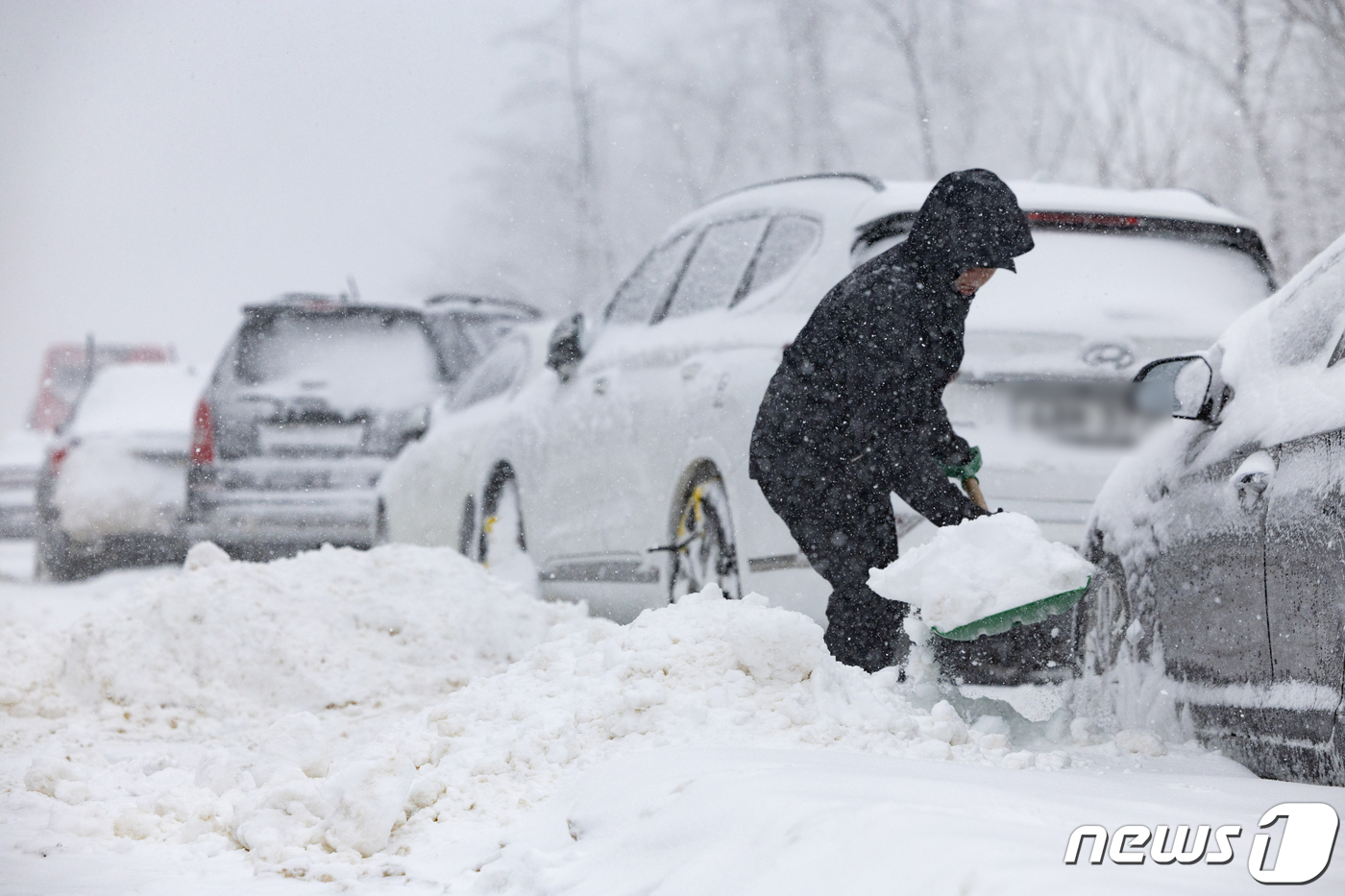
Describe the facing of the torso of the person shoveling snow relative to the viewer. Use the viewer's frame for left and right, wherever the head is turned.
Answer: facing to the right of the viewer

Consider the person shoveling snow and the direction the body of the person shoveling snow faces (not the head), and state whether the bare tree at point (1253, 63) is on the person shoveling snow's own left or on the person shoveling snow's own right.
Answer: on the person shoveling snow's own left

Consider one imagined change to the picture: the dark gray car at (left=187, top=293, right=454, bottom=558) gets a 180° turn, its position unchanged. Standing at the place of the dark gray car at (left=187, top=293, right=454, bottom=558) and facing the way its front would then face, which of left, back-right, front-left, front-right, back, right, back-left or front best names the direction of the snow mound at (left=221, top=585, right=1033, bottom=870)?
front

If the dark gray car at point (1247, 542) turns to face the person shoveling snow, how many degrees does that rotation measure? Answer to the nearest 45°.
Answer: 0° — it already faces them

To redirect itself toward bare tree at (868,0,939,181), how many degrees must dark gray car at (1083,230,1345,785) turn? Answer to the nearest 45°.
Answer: approximately 45° to its right

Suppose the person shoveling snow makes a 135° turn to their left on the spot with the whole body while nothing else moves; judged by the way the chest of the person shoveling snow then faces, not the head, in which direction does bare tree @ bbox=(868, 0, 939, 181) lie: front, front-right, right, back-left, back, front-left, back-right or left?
front-right

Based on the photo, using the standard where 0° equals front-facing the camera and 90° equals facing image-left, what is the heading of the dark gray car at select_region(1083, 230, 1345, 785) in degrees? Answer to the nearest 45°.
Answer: approximately 135°

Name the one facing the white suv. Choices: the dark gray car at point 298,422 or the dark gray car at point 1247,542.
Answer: the dark gray car at point 1247,542

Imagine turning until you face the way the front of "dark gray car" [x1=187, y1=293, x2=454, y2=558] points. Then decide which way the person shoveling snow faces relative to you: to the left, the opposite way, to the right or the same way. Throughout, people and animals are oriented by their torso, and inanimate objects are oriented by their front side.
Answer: to the right

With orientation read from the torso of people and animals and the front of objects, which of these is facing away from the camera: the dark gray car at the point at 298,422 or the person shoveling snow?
the dark gray car

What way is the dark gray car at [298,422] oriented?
away from the camera

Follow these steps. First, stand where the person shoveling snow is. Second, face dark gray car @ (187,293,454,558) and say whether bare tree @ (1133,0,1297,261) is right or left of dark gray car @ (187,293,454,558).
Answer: right
